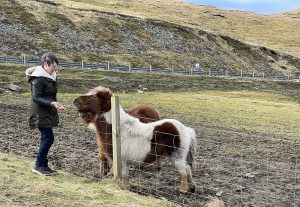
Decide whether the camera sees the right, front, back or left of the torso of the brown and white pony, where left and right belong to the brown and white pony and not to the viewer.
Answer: left

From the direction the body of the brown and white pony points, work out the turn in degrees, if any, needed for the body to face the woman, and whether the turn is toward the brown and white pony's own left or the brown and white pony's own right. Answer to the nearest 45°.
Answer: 0° — it already faces them

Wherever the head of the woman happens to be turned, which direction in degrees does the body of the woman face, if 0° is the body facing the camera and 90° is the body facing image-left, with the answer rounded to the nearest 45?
approximately 270°

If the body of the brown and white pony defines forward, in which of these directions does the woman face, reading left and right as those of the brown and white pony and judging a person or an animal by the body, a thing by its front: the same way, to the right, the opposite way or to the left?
the opposite way

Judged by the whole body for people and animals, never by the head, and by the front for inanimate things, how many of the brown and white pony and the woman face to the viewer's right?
1

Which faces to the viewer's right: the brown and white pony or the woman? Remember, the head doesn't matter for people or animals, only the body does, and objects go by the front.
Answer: the woman

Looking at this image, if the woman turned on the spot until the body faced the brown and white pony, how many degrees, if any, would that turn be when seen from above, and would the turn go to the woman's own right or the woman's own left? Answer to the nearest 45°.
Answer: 0° — they already face it
